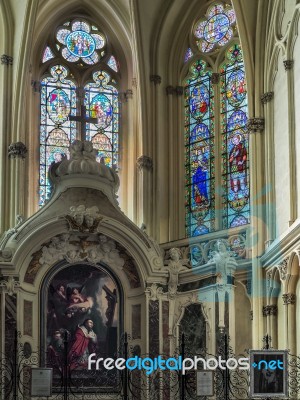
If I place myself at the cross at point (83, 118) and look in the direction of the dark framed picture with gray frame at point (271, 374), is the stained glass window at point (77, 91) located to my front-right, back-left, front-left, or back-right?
back-left

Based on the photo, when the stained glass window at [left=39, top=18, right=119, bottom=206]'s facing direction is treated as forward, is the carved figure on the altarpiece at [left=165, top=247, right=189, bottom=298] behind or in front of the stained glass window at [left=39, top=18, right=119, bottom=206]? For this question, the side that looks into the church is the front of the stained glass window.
in front

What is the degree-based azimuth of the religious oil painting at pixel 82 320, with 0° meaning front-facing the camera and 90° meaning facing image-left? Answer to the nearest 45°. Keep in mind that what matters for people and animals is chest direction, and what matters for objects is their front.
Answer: approximately 0°

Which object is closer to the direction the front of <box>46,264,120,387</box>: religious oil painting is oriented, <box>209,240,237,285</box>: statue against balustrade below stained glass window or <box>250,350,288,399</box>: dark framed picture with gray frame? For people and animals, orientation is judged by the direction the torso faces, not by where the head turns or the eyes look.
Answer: the dark framed picture with gray frame

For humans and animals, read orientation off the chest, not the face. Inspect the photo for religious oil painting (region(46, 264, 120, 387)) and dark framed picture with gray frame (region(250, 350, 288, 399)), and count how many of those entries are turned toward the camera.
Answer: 2
